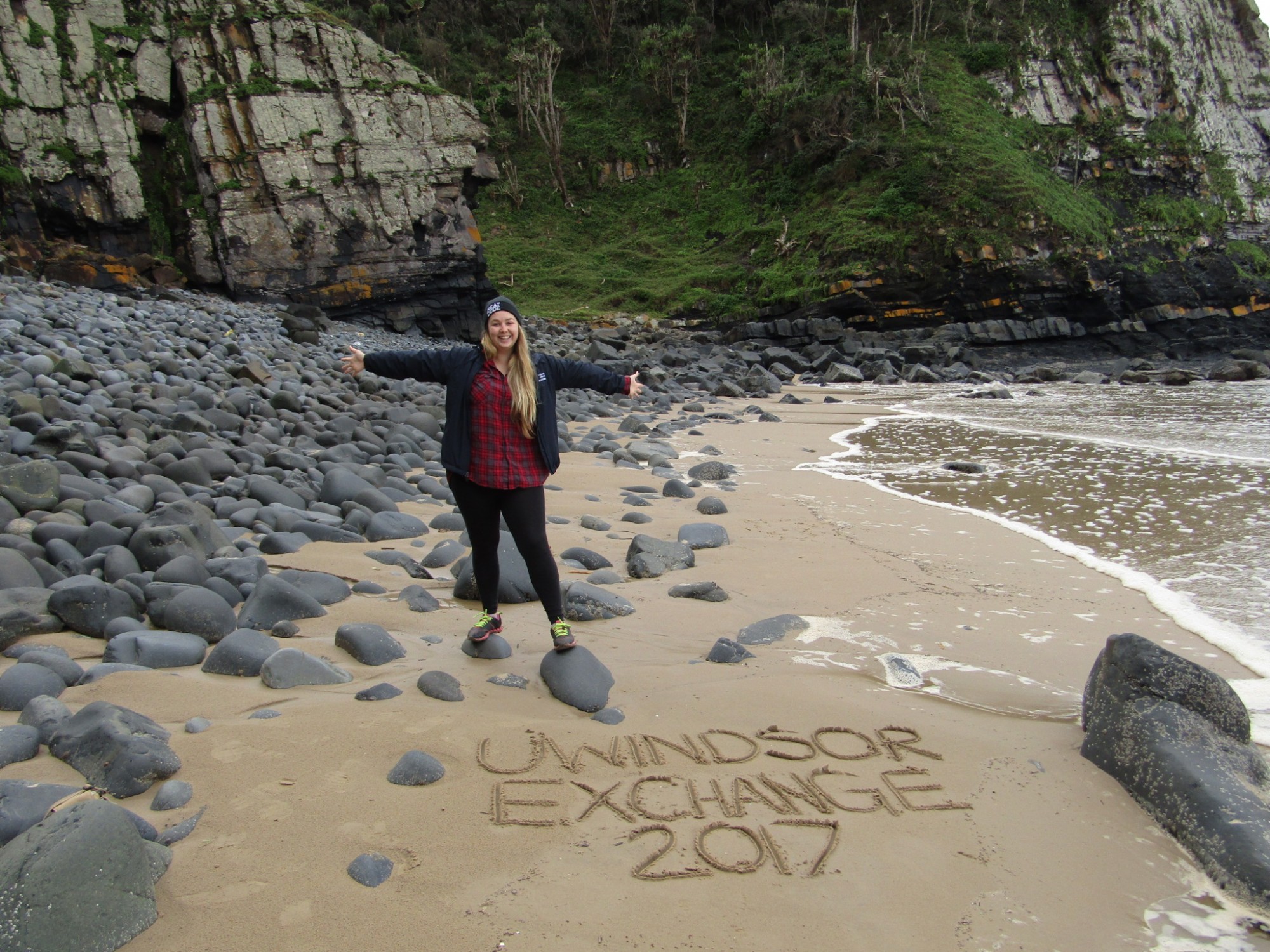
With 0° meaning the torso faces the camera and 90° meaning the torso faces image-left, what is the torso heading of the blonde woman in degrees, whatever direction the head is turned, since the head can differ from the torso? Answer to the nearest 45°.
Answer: approximately 0°

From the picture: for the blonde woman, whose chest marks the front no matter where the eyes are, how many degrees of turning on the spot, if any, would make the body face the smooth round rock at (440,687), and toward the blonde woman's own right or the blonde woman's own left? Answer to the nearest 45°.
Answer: approximately 45° to the blonde woman's own right

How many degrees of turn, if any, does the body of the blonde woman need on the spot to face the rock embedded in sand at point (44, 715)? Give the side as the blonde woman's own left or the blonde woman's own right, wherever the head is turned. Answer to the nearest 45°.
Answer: approximately 45° to the blonde woman's own right

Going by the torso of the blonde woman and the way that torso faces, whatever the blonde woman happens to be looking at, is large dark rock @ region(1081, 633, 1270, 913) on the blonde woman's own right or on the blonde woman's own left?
on the blonde woman's own left

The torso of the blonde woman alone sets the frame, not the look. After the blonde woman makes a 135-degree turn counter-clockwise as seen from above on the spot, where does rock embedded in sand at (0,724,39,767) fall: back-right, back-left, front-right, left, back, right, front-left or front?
back

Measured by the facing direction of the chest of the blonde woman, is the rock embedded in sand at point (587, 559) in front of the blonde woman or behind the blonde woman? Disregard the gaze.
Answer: behind

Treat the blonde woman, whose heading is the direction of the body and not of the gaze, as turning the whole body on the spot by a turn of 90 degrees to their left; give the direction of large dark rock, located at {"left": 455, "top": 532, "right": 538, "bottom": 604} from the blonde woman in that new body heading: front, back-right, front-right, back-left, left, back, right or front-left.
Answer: left

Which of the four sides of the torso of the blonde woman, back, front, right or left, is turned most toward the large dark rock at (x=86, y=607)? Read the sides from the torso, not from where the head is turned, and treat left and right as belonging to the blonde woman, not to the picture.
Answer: right

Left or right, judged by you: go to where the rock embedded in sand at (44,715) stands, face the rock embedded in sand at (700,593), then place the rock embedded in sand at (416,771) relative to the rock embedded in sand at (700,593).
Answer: right
